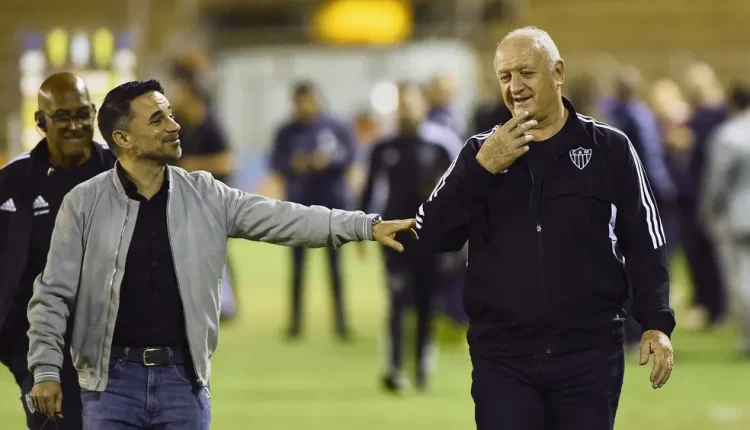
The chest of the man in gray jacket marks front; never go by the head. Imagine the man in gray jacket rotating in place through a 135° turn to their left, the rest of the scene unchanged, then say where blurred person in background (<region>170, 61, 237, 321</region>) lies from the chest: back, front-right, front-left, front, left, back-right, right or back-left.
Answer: front-left

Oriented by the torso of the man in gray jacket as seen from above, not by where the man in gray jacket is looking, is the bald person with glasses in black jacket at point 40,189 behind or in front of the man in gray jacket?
behind

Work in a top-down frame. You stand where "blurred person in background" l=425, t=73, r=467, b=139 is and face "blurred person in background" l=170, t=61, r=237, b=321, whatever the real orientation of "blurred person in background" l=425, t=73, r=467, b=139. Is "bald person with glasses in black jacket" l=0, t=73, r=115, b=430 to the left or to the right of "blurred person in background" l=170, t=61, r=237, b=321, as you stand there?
left

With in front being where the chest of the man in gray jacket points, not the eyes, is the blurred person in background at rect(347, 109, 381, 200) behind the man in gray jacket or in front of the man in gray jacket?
behind

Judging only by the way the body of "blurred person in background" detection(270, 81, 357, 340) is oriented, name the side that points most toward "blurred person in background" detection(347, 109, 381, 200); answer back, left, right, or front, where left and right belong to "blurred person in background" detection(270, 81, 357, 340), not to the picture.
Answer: back

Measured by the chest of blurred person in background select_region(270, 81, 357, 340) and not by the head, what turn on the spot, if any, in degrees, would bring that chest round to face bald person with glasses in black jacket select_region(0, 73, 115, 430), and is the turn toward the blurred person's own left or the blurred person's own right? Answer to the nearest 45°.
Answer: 0° — they already face them

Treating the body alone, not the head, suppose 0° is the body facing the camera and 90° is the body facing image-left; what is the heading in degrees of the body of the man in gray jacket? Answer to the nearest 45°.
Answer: approximately 0°

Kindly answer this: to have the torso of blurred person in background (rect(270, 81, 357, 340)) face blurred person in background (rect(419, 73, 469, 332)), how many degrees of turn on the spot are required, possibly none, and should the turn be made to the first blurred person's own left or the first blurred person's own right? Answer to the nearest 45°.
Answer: approximately 90° to the first blurred person's own left

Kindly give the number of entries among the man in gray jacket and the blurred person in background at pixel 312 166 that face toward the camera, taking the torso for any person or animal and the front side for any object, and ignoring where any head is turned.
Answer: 2

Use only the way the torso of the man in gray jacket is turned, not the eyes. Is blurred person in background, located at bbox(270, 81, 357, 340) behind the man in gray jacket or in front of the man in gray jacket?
behind

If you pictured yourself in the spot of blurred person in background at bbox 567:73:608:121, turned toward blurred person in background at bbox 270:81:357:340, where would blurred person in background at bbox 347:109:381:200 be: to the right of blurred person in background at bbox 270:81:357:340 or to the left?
right
